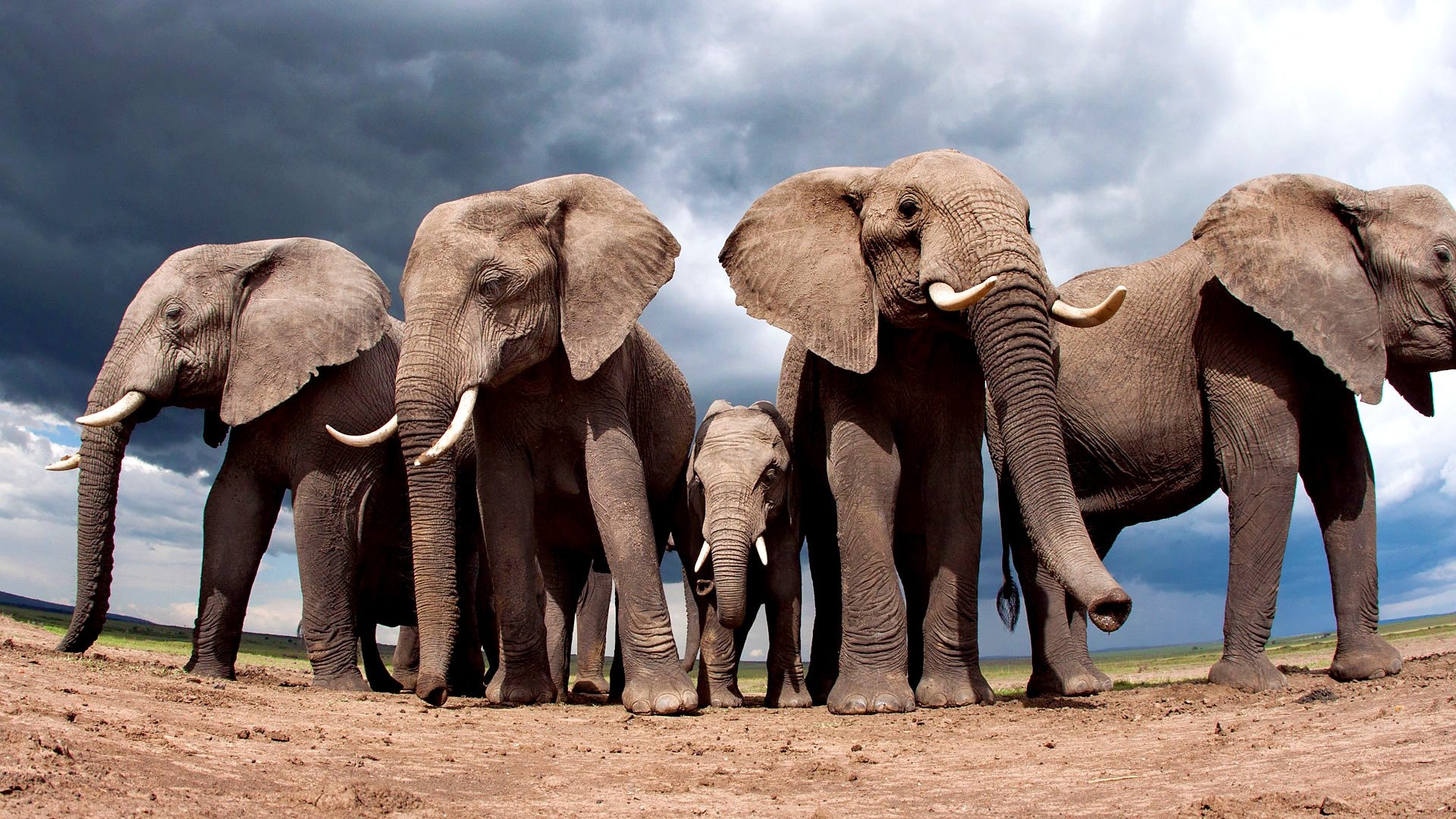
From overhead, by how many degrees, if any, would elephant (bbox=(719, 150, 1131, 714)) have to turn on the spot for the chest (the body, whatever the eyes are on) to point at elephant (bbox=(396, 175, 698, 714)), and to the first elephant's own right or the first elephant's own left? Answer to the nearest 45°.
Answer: approximately 135° to the first elephant's own right

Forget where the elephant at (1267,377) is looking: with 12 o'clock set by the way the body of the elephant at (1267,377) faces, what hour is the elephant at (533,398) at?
the elephant at (533,398) is roughly at 5 o'clock from the elephant at (1267,377).

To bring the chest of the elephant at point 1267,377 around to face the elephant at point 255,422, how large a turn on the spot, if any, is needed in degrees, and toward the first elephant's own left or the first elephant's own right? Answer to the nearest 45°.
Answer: approximately 180°

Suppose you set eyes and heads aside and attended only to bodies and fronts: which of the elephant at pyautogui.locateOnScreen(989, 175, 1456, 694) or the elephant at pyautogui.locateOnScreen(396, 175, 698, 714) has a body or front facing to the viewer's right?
the elephant at pyautogui.locateOnScreen(989, 175, 1456, 694)

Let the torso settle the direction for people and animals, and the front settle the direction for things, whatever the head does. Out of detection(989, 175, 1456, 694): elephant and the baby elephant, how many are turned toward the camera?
1

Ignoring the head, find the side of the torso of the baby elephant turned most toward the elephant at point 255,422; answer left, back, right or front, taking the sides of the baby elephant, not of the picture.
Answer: right

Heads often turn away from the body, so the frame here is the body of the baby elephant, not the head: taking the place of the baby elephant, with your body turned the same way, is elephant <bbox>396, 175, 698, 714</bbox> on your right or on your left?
on your right

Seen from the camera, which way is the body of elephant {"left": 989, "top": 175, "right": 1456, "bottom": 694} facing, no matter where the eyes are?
to the viewer's right

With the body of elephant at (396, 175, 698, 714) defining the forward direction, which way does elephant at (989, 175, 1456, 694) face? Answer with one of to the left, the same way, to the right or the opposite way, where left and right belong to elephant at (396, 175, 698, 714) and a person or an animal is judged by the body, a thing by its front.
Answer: to the left
